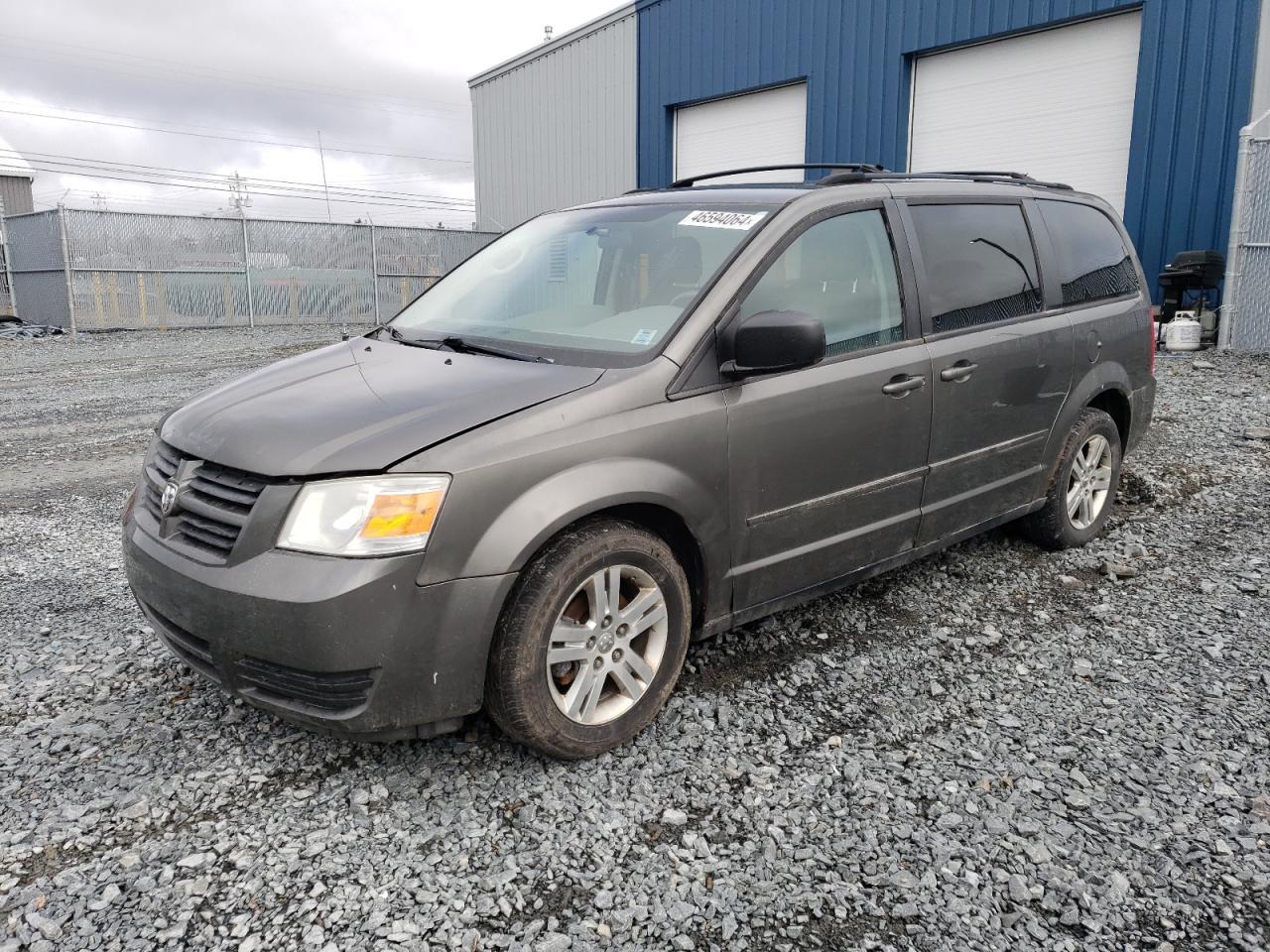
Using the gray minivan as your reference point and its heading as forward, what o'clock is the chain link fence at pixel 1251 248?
The chain link fence is roughly at 6 o'clock from the gray minivan.

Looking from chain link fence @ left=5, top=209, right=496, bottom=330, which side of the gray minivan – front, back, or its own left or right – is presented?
right

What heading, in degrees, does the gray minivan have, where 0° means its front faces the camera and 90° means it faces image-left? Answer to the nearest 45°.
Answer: approximately 45°

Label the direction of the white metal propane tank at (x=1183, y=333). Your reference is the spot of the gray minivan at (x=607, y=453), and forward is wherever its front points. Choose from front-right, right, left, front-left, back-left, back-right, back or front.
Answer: back

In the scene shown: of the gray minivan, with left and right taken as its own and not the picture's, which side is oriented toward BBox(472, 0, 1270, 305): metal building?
back

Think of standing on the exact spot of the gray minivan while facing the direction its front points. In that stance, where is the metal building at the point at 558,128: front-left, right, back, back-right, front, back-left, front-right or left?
back-right

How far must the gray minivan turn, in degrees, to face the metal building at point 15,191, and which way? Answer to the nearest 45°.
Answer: approximately 90° to its right
